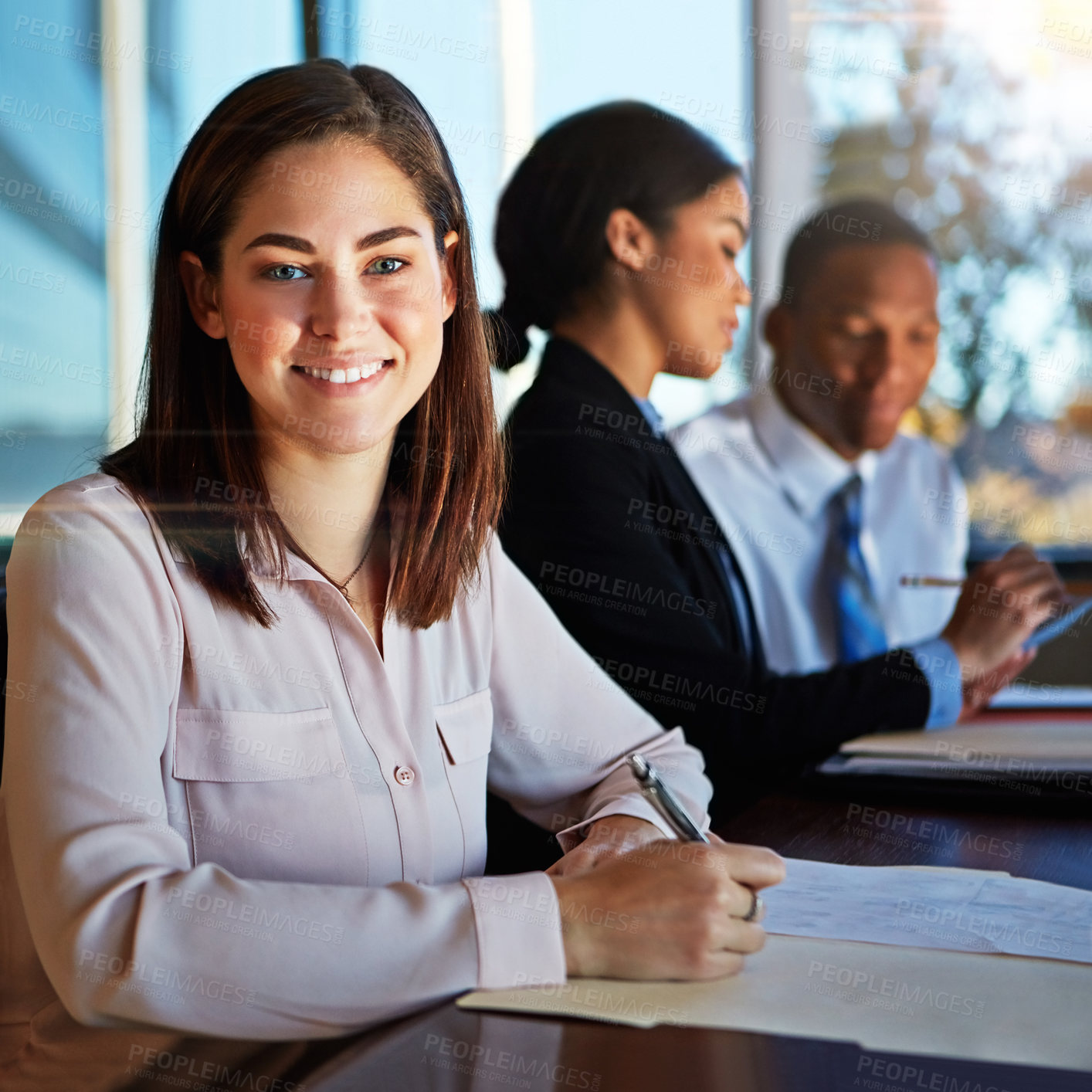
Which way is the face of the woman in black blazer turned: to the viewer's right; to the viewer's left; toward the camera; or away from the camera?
to the viewer's right

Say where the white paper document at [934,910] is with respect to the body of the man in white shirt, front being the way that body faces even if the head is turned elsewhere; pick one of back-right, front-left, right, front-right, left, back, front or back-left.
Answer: front-right

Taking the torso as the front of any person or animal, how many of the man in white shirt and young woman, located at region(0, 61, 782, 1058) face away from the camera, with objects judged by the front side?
0

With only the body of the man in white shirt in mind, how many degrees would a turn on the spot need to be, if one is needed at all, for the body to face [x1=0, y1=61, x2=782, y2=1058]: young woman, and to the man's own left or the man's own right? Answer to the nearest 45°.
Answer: approximately 45° to the man's own right

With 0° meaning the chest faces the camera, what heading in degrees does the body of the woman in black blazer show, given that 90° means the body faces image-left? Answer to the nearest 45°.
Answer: approximately 270°

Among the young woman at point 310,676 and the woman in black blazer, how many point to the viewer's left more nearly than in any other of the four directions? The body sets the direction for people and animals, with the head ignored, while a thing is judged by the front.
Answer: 0
